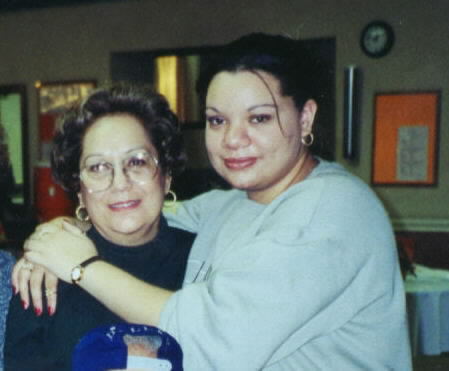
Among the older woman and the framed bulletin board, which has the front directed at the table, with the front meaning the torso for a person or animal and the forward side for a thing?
the framed bulletin board

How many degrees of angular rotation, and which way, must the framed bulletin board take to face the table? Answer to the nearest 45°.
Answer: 0° — it already faces it

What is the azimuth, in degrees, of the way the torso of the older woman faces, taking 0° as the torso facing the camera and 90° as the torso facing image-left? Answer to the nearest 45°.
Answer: approximately 0°

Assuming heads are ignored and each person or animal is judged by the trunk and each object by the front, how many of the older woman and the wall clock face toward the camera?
2

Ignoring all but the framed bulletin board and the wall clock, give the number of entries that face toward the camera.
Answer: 2

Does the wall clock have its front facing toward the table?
yes
